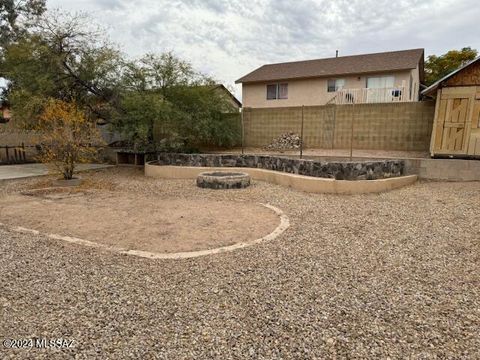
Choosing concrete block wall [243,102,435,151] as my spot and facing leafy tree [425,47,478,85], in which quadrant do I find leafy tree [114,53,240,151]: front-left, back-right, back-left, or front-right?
back-left

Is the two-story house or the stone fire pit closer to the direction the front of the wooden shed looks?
the stone fire pit

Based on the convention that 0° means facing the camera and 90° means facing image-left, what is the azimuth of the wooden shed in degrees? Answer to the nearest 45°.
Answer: approximately 0°

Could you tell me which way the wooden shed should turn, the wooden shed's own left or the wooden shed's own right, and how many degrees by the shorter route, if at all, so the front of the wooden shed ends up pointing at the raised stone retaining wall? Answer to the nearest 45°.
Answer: approximately 45° to the wooden shed's own right

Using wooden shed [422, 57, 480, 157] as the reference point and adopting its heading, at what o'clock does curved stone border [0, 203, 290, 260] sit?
The curved stone border is roughly at 1 o'clock from the wooden shed.

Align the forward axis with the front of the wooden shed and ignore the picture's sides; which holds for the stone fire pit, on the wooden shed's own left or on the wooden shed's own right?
on the wooden shed's own right

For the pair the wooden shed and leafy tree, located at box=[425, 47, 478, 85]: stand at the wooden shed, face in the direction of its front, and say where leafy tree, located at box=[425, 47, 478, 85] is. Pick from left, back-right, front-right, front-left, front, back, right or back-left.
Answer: back

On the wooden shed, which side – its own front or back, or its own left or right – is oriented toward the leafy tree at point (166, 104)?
right

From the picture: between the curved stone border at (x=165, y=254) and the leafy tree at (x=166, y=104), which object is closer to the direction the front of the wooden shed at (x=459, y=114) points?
the curved stone border

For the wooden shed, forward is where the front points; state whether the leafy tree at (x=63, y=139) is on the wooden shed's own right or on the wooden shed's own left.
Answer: on the wooden shed's own right
